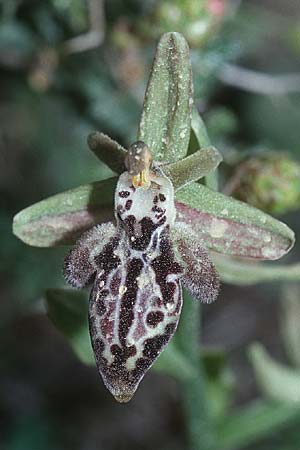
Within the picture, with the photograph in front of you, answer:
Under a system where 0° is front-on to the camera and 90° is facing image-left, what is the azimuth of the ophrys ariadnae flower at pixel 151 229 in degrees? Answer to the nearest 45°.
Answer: approximately 0°

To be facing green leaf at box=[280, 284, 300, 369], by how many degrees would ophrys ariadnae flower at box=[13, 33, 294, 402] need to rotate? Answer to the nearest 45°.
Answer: approximately 135° to its left

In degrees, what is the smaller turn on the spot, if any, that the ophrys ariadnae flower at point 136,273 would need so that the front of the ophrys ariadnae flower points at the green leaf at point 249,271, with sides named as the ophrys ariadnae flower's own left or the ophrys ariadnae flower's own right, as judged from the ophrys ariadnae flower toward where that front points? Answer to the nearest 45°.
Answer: approximately 135° to the ophrys ariadnae flower's own left
